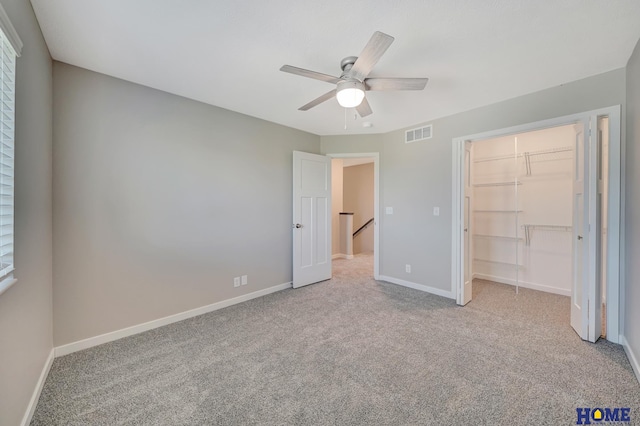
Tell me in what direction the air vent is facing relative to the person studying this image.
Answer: facing the viewer and to the left of the viewer

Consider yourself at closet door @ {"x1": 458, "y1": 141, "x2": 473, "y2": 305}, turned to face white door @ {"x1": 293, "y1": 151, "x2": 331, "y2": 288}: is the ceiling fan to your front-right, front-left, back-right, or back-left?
front-left

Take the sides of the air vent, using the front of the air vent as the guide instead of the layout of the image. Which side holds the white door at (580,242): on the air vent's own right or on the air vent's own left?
on the air vent's own left

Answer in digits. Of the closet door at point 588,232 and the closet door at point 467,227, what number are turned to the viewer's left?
1

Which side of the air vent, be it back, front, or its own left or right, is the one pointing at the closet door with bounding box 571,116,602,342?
left

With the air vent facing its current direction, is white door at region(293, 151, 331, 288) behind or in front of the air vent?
in front

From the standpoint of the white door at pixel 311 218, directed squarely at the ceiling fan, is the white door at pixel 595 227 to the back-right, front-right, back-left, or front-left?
front-left
